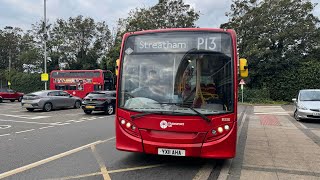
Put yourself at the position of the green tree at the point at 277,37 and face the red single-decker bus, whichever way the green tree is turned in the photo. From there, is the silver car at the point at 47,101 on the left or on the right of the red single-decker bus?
right

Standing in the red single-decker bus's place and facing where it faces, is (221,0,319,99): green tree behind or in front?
behind

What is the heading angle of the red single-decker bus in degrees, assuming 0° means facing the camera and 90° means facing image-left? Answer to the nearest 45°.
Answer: approximately 0°

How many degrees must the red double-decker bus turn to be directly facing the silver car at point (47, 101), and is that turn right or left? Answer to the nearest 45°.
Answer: approximately 45° to its right

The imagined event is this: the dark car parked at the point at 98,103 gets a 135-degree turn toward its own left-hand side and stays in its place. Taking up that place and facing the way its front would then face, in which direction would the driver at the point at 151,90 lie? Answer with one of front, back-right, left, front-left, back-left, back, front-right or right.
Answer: left

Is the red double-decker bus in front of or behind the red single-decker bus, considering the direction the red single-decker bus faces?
behind
